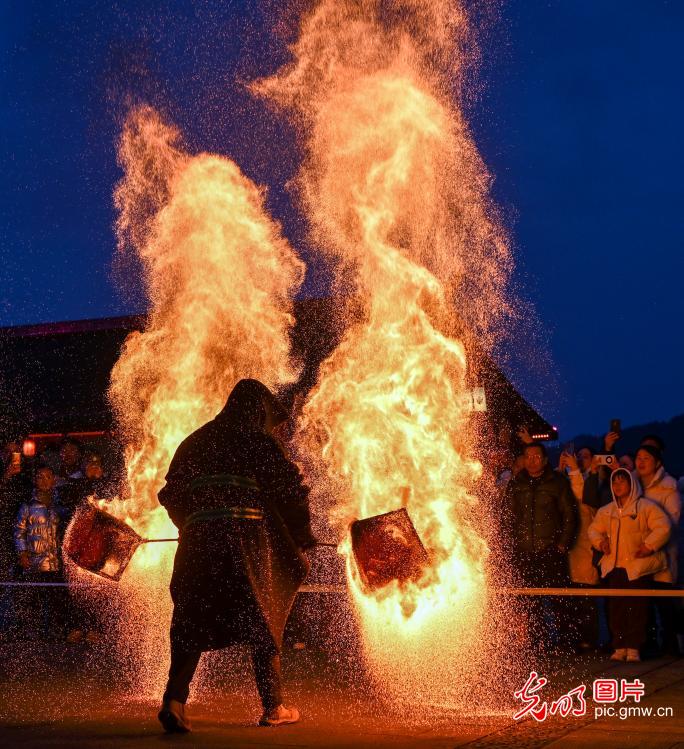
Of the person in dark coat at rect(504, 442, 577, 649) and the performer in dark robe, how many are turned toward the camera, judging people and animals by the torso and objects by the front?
1

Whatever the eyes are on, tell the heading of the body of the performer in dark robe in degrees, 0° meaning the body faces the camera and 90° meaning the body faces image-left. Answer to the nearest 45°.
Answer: approximately 225°

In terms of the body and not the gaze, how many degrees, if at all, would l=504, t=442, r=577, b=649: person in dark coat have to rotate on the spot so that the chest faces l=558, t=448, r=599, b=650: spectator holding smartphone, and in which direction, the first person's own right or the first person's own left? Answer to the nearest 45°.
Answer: approximately 135° to the first person's own left

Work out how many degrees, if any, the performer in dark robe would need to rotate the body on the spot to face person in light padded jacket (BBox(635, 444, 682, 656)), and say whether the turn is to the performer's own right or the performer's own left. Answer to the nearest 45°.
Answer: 0° — they already face them

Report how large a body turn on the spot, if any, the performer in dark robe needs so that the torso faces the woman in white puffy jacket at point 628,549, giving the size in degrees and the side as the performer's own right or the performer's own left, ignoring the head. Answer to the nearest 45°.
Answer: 0° — they already face them

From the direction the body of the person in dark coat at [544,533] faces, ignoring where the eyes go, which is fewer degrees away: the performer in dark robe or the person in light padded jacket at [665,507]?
the performer in dark robe

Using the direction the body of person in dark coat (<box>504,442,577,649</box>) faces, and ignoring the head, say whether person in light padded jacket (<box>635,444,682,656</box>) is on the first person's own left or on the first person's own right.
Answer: on the first person's own left
